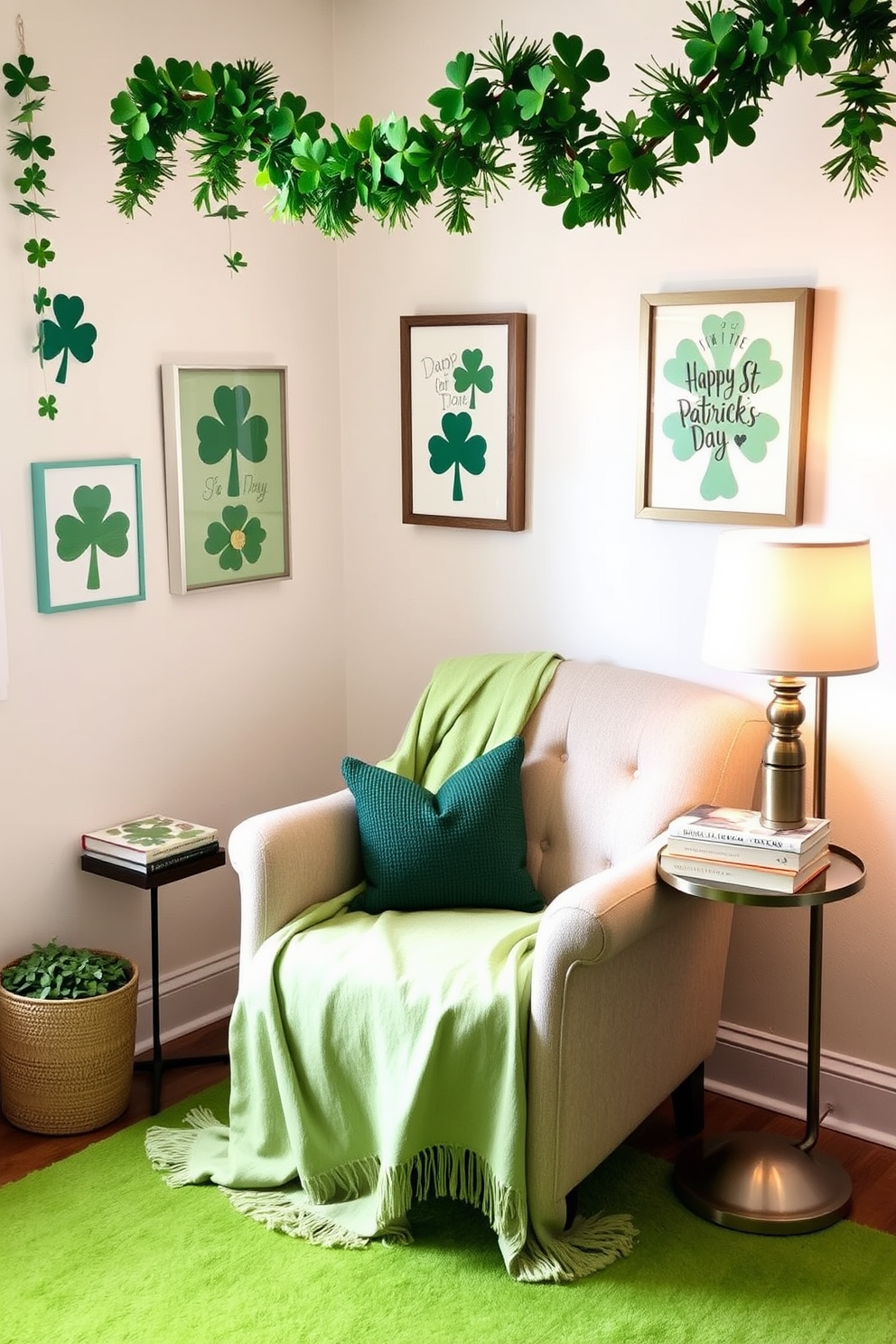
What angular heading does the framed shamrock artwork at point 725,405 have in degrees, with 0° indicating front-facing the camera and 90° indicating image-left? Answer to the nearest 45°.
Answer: approximately 45°

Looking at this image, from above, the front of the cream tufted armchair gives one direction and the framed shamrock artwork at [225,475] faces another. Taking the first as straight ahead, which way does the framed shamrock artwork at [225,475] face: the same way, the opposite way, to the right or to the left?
to the left

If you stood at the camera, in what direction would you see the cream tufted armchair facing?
facing the viewer and to the left of the viewer

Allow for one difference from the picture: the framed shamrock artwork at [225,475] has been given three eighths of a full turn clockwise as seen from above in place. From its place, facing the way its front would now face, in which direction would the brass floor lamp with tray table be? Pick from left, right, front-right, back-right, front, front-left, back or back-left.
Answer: back-left

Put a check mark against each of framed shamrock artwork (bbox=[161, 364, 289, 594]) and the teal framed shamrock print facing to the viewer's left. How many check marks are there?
0

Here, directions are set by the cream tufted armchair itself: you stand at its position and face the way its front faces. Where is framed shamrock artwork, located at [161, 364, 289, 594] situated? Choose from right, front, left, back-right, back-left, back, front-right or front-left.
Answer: right

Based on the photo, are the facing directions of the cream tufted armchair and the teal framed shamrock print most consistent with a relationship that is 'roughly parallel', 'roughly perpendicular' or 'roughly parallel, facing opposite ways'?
roughly perpendicular

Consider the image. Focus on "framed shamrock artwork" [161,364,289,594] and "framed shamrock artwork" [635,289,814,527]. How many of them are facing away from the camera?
0

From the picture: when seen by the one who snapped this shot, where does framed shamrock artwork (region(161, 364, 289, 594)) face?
facing the viewer and to the right of the viewer

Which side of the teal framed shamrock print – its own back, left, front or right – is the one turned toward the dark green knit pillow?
front

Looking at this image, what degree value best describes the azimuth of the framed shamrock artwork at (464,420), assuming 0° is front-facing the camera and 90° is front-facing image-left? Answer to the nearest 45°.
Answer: approximately 45°

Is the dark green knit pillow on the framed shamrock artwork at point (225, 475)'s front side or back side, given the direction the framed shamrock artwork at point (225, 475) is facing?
on the front side

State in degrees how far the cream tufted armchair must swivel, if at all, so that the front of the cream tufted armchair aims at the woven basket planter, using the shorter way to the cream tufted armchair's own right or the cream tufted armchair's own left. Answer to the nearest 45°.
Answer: approximately 45° to the cream tufted armchair's own right
